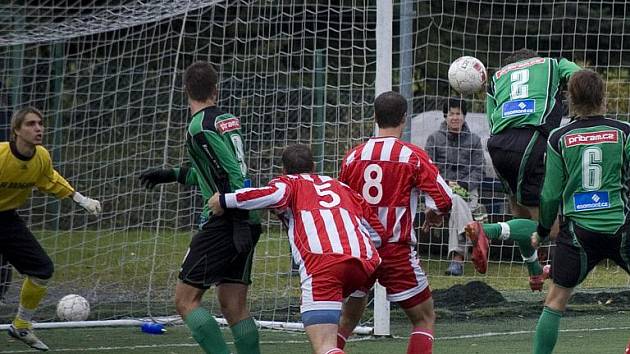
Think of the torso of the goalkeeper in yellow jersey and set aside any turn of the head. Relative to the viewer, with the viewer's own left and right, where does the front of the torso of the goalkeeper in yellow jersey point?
facing the viewer and to the right of the viewer

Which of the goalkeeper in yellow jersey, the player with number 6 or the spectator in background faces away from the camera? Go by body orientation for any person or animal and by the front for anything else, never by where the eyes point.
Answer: the player with number 6

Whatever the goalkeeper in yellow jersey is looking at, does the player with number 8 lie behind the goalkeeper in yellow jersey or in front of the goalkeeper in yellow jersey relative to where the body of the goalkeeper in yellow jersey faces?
in front

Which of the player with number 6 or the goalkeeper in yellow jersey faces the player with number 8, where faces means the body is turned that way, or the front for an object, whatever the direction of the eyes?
the goalkeeper in yellow jersey

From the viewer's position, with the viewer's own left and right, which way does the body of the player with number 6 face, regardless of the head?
facing away from the viewer

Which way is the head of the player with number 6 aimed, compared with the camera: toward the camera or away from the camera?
away from the camera

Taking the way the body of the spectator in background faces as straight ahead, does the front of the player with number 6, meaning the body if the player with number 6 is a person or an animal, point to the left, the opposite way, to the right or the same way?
the opposite way

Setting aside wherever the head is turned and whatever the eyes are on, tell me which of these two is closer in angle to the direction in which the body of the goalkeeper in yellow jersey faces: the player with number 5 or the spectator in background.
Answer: the player with number 5

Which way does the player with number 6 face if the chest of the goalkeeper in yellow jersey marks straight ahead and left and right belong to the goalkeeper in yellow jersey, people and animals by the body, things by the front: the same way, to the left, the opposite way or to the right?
to the left
